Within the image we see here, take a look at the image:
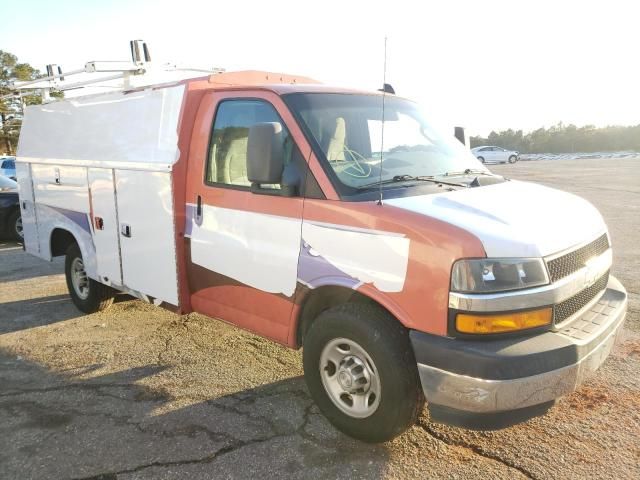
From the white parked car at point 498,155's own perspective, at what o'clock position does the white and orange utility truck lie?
The white and orange utility truck is roughly at 3 o'clock from the white parked car.

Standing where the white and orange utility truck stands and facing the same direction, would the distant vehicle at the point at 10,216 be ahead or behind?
behind

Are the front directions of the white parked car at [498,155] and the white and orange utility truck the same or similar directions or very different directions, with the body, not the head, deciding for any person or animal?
same or similar directions

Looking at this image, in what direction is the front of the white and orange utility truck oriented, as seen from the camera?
facing the viewer and to the right of the viewer

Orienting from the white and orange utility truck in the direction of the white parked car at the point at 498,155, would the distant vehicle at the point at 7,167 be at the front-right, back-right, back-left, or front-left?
front-left

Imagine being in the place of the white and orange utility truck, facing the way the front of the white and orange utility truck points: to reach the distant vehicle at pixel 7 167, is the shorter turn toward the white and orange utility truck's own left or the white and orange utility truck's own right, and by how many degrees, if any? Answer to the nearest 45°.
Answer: approximately 180°

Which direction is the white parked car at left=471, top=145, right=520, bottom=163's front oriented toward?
to the viewer's right

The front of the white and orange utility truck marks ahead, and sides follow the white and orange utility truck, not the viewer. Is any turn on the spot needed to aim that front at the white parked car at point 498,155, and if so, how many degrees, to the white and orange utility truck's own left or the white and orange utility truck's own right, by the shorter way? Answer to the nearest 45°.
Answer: approximately 135° to the white and orange utility truck's own left

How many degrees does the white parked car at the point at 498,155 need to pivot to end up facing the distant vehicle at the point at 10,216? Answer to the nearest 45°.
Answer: approximately 90° to its right

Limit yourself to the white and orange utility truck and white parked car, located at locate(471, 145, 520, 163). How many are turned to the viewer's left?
0
